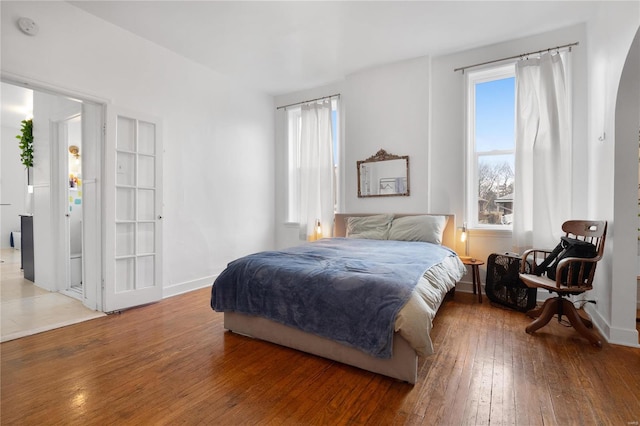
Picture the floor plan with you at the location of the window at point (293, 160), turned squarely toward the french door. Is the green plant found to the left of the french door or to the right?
right

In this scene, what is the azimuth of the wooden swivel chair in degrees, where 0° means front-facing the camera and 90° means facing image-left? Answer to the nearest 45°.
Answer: approximately 45°

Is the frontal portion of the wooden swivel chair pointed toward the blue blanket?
yes
